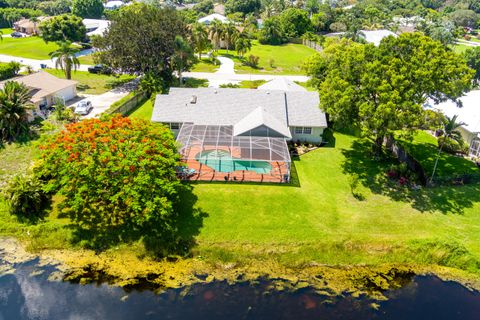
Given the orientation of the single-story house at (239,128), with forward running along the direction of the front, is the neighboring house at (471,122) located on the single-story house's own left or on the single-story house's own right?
on the single-story house's own right

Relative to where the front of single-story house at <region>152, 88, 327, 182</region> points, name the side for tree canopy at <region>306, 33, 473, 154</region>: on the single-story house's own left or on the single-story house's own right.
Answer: on the single-story house's own right

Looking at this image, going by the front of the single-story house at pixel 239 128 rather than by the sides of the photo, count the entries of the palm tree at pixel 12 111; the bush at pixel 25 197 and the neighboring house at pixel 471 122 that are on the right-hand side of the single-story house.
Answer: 1

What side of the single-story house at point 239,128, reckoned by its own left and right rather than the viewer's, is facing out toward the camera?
back

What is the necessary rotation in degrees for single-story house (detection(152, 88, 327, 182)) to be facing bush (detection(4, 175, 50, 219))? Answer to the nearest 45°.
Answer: approximately 135° to its left

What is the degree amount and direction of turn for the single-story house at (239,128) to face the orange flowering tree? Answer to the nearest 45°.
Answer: approximately 135° to its left

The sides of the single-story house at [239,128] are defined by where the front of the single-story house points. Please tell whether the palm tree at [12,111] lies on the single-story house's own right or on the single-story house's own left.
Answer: on the single-story house's own left

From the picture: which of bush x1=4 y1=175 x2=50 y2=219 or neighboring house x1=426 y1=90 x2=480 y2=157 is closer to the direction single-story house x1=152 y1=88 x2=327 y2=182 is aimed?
the neighboring house
